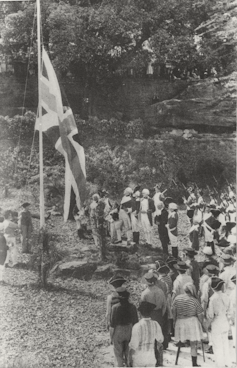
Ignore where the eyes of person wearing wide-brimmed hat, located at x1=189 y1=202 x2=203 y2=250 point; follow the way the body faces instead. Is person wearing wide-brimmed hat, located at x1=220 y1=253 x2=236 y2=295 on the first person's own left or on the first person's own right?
on the first person's own left

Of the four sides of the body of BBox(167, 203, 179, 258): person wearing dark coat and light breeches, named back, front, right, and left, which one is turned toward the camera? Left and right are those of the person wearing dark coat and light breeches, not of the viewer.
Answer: left

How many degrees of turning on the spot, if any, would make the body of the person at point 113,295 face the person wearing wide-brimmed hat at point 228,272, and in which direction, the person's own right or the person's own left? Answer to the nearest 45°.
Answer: approximately 90° to the person's own right

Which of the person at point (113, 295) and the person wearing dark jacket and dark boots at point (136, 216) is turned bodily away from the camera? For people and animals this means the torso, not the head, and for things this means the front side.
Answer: the person

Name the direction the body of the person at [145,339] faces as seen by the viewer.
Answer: away from the camera

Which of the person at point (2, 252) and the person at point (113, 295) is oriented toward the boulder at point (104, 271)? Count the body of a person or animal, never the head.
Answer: the person at point (113, 295)

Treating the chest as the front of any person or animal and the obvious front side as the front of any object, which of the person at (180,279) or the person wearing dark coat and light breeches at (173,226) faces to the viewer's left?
the person wearing dark coat and light breeches

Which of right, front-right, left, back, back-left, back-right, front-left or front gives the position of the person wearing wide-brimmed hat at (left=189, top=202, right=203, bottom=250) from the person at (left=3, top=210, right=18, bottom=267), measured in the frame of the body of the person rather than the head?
front-right

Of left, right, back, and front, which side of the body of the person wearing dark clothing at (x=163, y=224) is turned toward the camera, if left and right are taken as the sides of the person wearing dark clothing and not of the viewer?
left

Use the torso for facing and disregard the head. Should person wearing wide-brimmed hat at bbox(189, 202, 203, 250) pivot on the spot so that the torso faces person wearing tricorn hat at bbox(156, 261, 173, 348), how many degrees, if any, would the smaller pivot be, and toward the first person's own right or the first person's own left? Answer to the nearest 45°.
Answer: approximately 90° to the first person's own left

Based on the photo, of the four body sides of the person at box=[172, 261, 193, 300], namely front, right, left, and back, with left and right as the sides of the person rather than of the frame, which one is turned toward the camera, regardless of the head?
back

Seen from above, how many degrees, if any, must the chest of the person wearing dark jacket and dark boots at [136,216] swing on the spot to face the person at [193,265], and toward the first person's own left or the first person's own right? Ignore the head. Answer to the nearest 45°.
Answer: approximately 90° to the first person's own left

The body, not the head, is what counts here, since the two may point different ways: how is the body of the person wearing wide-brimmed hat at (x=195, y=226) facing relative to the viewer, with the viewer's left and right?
facing to the left of the viewer

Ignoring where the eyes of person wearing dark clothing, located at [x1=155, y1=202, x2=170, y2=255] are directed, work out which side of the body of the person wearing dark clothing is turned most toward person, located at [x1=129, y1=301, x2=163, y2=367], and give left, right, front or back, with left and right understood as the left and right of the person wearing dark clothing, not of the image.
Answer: left
